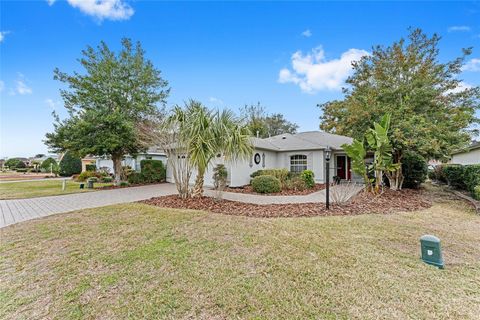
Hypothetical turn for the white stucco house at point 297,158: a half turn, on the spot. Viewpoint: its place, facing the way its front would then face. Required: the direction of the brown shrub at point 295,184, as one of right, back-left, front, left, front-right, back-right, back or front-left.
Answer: back

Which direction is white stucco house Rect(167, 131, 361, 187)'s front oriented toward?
toward the camera

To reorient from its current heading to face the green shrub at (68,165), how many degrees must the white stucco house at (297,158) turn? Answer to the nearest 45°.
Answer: approximately 90° to its right

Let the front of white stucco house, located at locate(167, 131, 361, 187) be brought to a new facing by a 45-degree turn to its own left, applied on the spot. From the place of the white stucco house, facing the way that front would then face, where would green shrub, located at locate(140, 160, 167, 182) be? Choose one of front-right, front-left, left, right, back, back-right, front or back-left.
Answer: back-right

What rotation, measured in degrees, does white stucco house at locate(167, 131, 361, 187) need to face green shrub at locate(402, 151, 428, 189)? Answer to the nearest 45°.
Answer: approximately 90° to its left

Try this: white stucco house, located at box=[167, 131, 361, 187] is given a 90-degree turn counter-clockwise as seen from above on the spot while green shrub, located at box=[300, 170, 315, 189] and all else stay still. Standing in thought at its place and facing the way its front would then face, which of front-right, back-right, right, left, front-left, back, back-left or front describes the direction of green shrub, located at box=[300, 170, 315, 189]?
right

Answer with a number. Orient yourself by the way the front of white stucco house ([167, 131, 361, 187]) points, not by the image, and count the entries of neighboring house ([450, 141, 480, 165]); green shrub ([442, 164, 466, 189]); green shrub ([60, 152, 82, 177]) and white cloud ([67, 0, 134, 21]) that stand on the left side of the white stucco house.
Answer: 2

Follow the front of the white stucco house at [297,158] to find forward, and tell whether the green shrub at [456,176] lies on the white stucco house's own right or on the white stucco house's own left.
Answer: on the white stucco house's own left

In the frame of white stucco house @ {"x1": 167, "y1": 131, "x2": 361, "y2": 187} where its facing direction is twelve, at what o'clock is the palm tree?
The palm tree is roughly at 1 o'clock from the white stucco house.

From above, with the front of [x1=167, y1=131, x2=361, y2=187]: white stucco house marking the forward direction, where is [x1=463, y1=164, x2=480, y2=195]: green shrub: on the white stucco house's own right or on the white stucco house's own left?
on the white stucco house's own left

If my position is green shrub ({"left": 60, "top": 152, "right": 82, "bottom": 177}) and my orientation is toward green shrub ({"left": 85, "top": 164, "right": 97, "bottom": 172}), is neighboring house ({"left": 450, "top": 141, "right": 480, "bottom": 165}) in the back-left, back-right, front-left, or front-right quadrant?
front-right

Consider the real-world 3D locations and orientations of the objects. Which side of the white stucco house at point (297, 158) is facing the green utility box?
front

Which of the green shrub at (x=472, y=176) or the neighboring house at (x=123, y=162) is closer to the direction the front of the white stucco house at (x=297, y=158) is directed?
the green shrub

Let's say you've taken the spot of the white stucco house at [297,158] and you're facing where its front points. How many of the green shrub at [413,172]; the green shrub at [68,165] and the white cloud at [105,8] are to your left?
1

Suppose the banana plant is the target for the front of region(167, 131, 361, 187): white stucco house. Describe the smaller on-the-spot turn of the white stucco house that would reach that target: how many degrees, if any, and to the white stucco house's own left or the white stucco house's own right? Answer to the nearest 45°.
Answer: approximately 45° to the white stucco house's own left

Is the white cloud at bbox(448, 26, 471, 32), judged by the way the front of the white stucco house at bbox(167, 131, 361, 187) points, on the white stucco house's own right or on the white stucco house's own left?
on the white stucco house's own left
